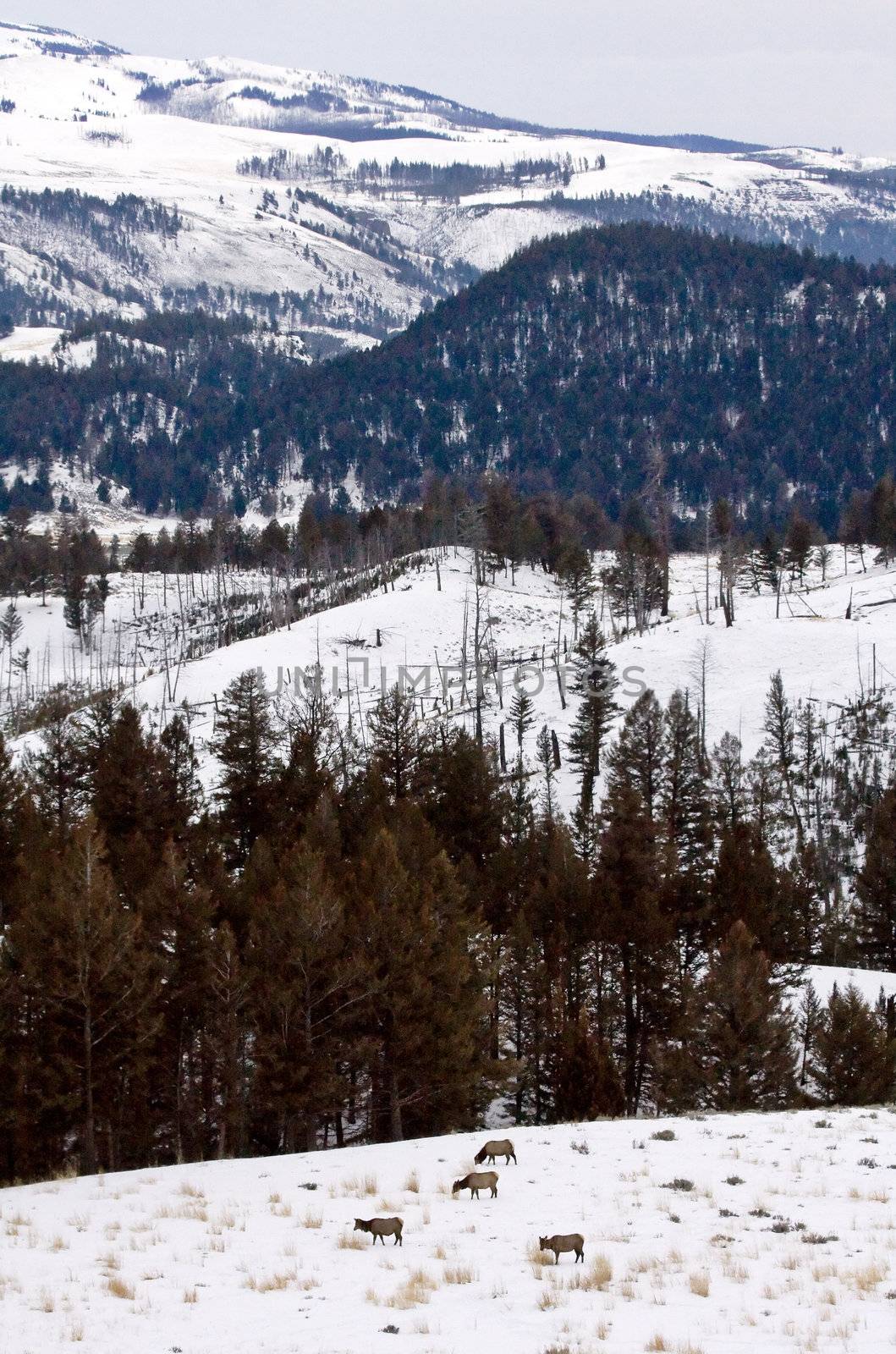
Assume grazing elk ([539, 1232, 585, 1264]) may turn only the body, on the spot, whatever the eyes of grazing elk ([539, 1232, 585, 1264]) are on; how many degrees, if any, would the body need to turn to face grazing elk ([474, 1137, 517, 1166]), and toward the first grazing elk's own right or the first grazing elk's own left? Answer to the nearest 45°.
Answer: approximately 90° to the first grazing elk's own right

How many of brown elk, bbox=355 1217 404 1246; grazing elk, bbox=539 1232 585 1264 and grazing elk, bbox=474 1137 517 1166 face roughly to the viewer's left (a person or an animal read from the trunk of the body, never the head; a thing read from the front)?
3

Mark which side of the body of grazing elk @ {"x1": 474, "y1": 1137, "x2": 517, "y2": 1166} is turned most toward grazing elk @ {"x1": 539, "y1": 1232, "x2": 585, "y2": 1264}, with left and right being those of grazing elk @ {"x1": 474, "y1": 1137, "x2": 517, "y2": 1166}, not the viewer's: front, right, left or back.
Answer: left

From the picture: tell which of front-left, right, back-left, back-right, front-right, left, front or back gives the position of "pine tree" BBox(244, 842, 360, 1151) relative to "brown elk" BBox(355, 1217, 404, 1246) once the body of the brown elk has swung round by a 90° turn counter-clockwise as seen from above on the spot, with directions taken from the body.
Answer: back

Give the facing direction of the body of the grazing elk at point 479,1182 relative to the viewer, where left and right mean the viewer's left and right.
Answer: facing to the left of the viewer

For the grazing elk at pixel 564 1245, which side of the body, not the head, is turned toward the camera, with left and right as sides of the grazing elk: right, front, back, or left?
left

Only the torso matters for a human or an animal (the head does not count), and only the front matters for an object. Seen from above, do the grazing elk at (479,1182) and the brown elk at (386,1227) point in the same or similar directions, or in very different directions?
same or similar directions

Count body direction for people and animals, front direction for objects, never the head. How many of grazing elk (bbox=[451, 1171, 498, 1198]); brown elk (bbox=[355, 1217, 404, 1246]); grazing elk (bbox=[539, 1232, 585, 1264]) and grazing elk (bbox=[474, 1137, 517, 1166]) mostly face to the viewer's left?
4

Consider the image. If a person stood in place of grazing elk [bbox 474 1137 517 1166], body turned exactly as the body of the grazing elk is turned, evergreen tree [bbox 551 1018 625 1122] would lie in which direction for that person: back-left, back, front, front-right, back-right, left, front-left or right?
right

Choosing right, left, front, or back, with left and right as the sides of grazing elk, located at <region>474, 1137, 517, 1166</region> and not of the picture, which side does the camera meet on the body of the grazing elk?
left

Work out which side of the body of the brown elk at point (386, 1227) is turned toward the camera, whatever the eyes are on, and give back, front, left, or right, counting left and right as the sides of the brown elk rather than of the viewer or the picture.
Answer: left

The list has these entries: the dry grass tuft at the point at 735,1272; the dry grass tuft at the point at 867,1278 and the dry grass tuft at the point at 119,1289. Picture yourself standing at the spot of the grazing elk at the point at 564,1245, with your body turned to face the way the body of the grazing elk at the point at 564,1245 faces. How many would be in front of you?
1
